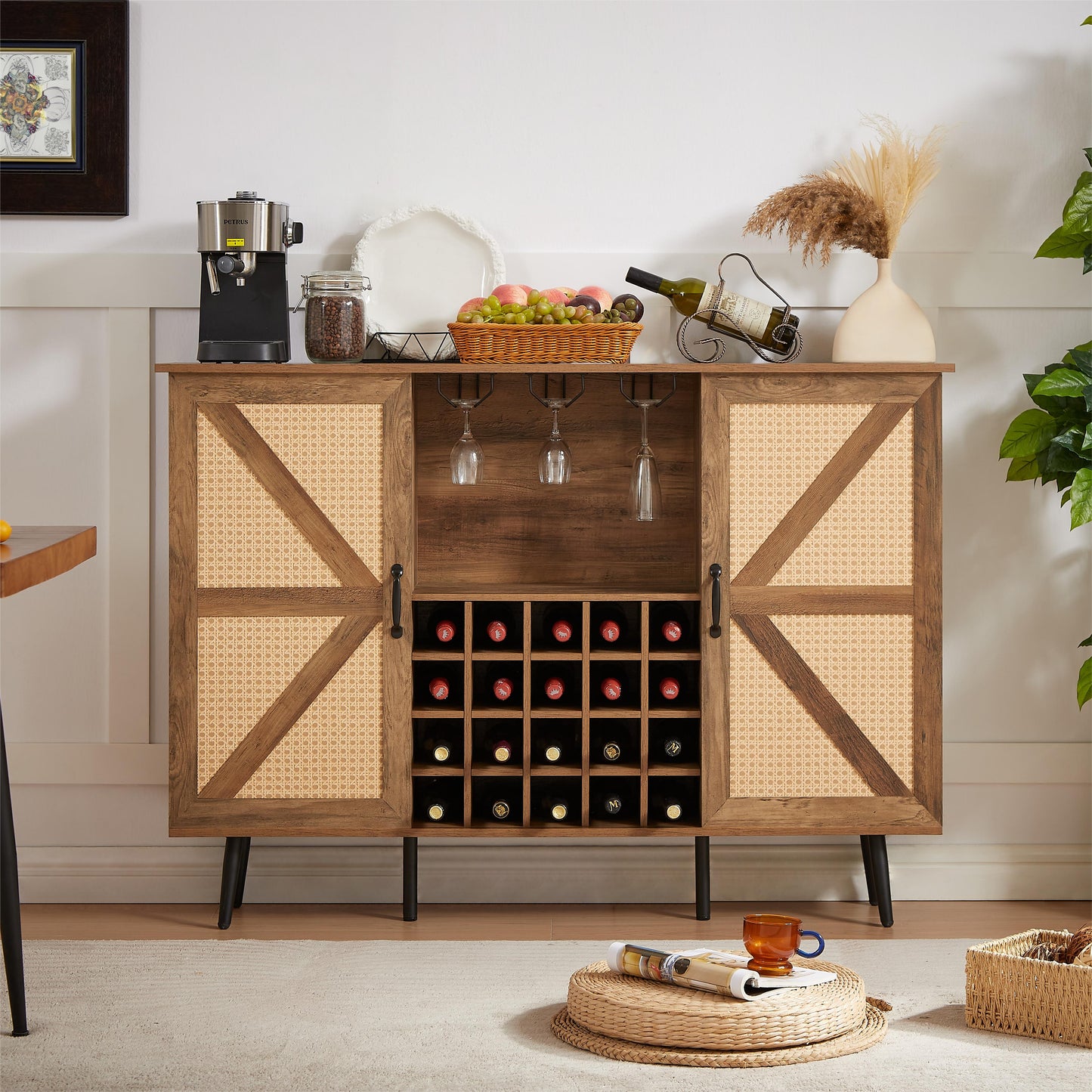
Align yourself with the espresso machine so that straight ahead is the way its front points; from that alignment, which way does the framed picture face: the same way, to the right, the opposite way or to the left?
the same way

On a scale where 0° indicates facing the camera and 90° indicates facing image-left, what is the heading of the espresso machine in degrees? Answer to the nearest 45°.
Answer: approximately 0°

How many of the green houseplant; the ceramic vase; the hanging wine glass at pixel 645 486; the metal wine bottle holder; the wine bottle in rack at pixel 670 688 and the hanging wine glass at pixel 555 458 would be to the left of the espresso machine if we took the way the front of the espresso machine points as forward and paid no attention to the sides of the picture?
6

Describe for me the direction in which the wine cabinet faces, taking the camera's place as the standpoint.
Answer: facing the viewer

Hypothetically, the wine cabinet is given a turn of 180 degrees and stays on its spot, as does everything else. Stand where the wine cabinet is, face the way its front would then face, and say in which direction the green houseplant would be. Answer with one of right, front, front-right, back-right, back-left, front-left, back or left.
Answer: right

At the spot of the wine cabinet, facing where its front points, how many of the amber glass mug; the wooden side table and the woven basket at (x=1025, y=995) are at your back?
0

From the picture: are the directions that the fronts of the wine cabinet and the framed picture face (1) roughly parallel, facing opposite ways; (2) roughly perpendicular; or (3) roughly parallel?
roughly parallel

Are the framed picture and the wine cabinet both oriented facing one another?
no

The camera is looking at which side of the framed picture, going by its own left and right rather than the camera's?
front

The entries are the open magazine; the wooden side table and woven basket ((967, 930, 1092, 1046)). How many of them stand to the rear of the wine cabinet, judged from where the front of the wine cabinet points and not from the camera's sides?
0
